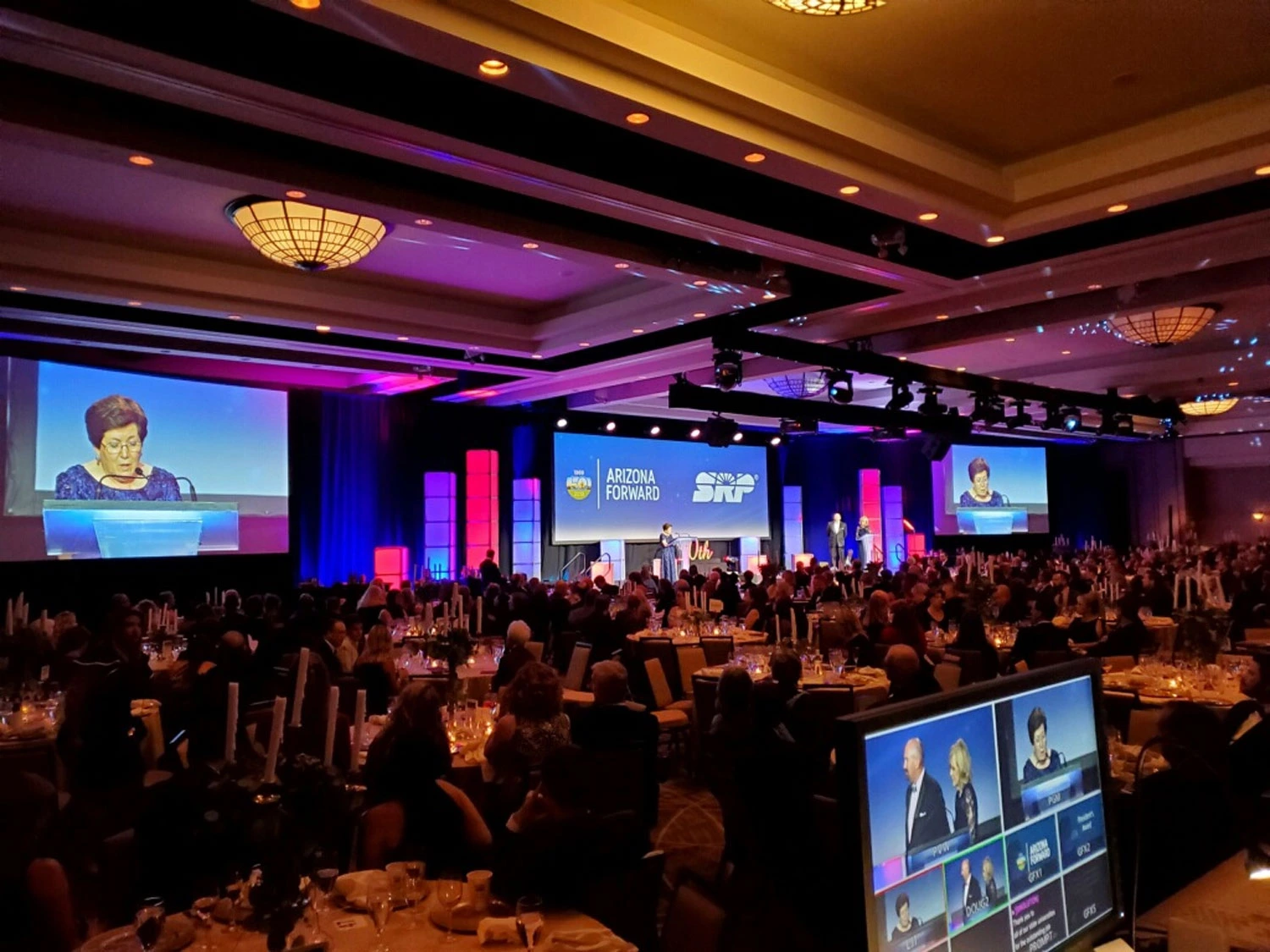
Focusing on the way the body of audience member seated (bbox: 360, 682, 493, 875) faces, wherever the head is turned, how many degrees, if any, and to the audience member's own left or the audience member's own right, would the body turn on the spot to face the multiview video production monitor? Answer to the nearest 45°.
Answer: approximately 135° to the audience member's own right

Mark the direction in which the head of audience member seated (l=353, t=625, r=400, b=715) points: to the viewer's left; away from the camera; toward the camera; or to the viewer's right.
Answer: away from the camera

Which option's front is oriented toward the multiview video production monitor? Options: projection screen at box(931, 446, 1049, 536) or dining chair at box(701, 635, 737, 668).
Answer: the projection screen

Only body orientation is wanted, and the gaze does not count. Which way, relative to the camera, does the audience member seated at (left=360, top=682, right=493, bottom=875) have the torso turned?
away from the camera

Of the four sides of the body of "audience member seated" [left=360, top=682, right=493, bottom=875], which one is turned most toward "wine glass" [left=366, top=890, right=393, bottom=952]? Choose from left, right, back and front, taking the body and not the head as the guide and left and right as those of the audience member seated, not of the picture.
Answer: back

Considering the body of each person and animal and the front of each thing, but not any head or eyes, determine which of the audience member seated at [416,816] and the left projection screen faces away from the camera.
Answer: the audience member seated

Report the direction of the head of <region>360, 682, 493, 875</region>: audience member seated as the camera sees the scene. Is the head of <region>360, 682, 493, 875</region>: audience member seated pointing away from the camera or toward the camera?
away from the camera

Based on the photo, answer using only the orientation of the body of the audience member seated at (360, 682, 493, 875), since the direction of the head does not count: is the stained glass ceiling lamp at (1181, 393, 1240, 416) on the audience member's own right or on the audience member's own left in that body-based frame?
on the audience member's own right

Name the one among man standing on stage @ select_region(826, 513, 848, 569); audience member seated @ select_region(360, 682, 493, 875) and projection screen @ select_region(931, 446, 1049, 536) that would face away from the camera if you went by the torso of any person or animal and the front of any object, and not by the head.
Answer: the audience member seated

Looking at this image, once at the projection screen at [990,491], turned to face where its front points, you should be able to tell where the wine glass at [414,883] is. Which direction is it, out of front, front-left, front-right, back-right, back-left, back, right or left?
front

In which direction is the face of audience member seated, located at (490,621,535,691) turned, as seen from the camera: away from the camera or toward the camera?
away from the camera

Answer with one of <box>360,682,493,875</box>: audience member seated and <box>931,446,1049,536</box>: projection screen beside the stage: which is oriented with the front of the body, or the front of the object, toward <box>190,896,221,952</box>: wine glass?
the projection screen beside the stage

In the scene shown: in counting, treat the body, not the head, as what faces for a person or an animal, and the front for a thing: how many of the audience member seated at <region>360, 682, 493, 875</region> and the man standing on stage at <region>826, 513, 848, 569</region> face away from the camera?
1

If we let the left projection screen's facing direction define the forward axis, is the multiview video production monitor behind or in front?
in front

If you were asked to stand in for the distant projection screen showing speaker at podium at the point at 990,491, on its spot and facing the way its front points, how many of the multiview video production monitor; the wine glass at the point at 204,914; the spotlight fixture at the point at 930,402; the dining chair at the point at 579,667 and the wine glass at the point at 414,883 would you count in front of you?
5

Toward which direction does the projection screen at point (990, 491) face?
toward the camera

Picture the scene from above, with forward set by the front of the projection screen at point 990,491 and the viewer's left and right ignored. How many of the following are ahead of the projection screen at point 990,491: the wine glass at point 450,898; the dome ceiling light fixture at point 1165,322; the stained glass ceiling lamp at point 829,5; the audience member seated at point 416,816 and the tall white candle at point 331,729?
5

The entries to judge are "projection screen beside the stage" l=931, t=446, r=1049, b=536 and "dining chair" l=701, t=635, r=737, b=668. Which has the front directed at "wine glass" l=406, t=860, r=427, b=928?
the projection screen beside the stage

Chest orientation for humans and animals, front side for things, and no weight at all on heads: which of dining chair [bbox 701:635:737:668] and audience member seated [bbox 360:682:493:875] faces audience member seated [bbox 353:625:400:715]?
audience member seated [bbox 360:682:493:875]

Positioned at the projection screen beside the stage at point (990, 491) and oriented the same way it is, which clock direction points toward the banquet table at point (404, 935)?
The banquet table is roughly at 12 o'clock from the projection screen beside the stage.
